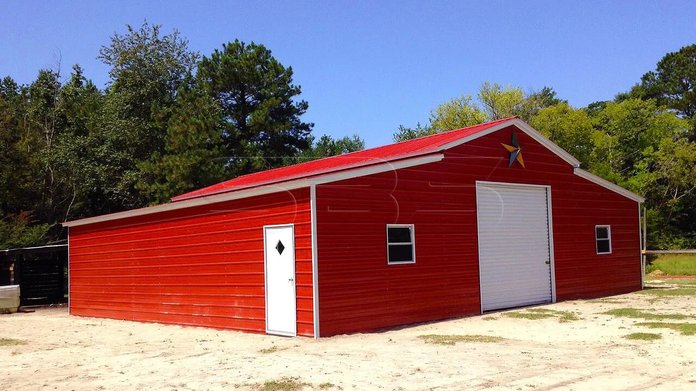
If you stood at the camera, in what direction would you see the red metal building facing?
facing the viewer and to the right of the viewer

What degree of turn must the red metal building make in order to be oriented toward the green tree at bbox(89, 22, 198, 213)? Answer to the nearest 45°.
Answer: approximately 180°

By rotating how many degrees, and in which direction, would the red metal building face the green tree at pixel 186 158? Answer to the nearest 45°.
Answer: approximately 180°

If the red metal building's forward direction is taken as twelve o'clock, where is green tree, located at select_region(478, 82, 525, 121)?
The green tree is roughly at 8 o'clock from the red metal building.

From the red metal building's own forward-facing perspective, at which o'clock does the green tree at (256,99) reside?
The green tree is roughly at 7 o'clock from the red metal building.
